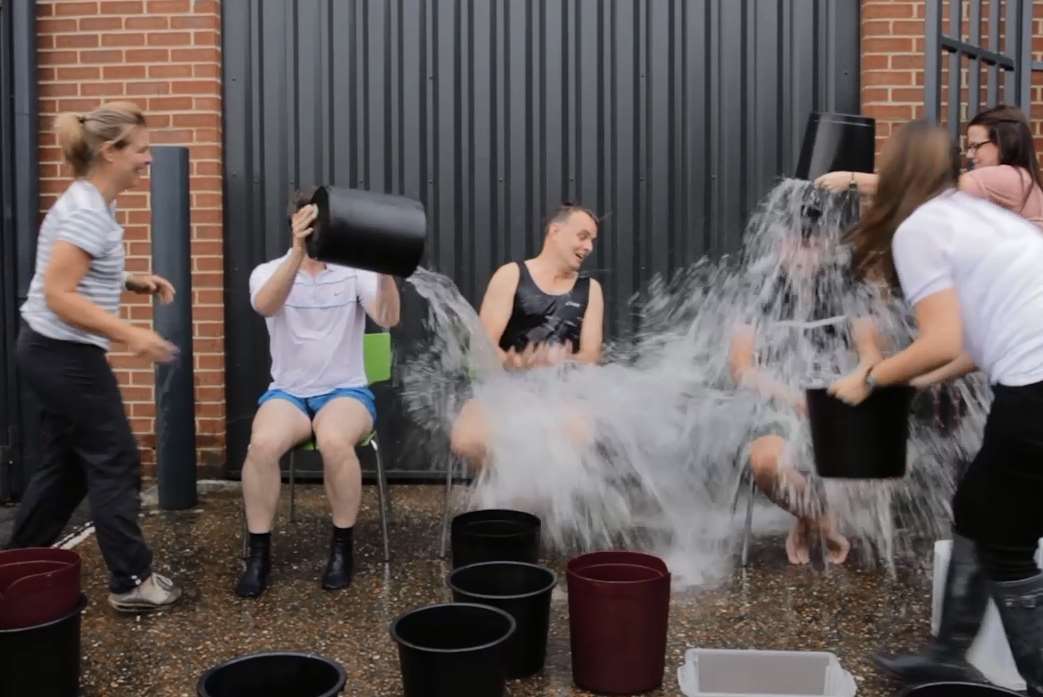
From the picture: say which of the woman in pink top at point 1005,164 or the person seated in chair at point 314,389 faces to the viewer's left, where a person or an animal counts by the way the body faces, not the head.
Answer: the woman in pink top

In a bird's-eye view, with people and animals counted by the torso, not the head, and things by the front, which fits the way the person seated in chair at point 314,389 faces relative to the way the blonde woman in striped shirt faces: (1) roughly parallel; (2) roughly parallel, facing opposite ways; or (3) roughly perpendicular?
roughly perpendicular

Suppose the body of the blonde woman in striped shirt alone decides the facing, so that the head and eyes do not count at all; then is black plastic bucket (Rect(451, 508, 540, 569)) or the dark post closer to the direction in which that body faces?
the black plastic bucket

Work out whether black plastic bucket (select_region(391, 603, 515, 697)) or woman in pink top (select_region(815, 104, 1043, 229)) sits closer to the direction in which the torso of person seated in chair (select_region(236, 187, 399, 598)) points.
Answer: the black plastic bucket

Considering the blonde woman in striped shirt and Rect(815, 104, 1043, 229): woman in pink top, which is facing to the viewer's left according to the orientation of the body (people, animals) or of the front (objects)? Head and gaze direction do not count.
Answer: the woman in pink top

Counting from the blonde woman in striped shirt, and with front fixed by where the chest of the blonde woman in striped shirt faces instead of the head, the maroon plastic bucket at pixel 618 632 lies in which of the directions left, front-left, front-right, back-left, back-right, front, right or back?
front-right

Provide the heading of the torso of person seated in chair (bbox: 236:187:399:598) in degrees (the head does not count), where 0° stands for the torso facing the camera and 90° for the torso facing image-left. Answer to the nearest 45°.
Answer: approximately 0°

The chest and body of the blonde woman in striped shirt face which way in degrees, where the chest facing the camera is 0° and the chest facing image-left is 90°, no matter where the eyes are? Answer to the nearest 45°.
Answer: approximately 270°
